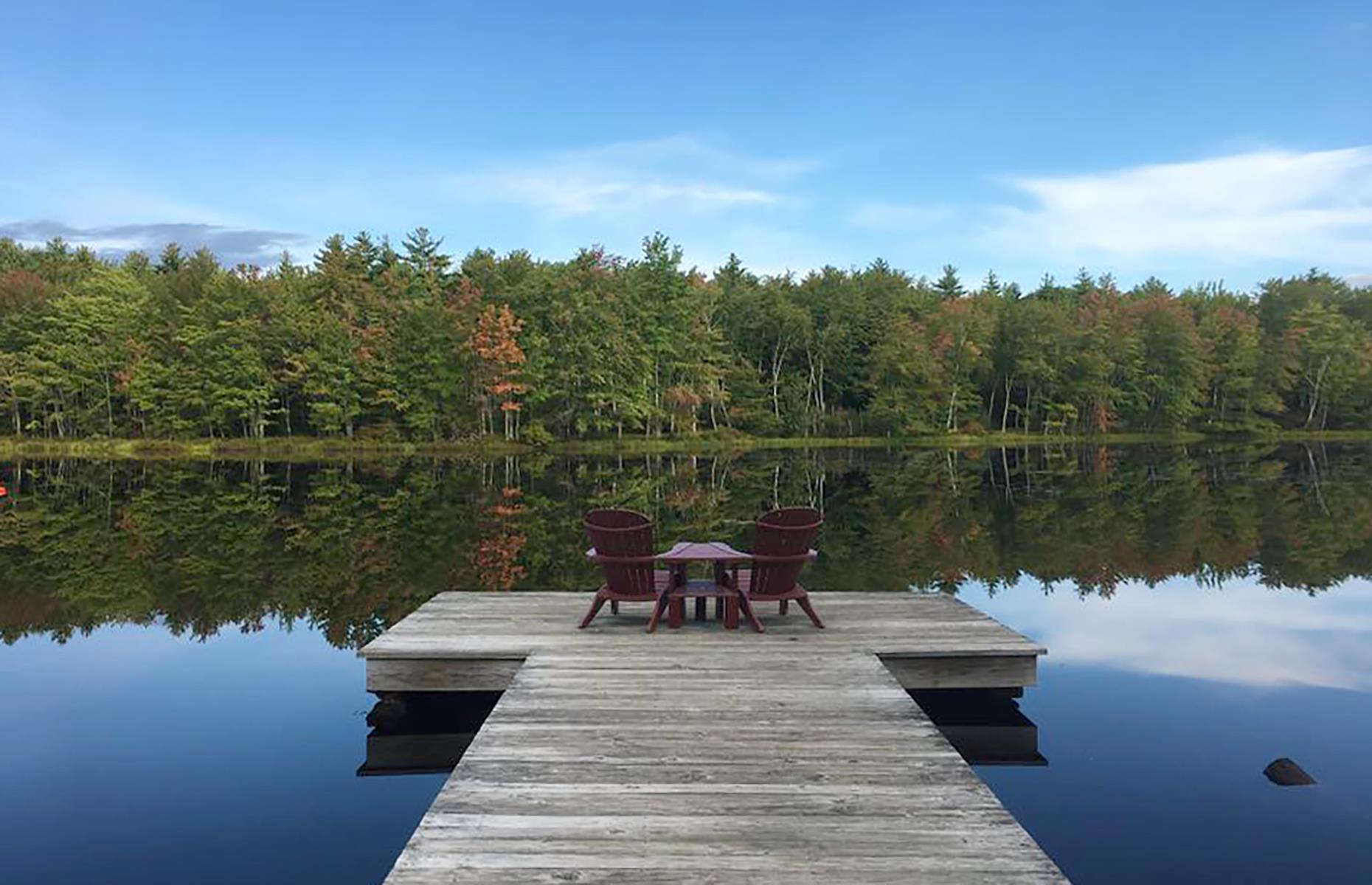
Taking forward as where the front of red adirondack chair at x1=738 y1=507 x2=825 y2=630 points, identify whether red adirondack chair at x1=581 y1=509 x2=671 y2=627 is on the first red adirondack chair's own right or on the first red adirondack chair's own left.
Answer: on the first red adirondack chair's own left

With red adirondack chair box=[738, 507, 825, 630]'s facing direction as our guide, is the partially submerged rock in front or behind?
behind

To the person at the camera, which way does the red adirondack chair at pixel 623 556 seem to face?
facing away from the viewer and to the right of the viewer

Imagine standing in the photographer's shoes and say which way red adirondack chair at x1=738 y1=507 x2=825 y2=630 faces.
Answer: facing away from the viewer and to the left of the viewer

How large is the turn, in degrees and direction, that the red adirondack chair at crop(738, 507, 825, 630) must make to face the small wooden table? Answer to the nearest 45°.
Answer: approximately 45° to its left

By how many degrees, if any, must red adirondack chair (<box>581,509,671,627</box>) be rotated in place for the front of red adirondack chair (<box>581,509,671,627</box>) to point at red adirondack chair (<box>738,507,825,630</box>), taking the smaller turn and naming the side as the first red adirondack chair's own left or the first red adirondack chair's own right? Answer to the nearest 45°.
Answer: approximately 45° to the first red adirondack chair's own right

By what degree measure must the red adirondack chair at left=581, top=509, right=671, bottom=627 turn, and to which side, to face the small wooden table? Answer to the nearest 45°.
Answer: approximately 45° to its right
